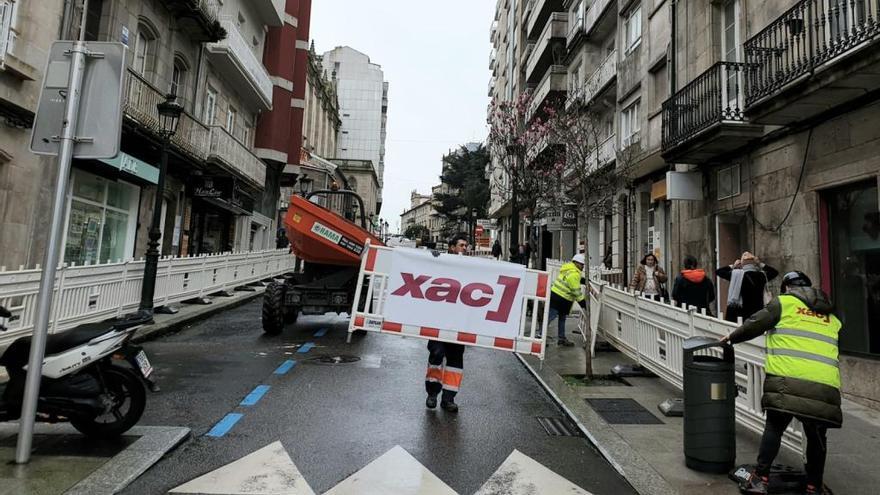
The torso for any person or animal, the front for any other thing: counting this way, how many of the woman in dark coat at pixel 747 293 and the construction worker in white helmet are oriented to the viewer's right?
1

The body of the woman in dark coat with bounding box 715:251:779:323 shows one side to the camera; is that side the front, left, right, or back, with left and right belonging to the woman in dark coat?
front

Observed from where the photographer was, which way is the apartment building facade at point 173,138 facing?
facing the viewer and to the right of the viewer

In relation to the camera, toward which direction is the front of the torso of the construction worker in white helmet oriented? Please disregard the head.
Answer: to the viewer's right

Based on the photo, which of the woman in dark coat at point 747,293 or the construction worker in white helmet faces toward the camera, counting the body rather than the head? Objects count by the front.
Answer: the woman in dark coat

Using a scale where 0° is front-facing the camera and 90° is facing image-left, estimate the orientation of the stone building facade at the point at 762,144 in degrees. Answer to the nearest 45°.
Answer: approximately 45°

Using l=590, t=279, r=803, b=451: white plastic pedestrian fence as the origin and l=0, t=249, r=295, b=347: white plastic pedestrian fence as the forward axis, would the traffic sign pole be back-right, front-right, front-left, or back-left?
front-left

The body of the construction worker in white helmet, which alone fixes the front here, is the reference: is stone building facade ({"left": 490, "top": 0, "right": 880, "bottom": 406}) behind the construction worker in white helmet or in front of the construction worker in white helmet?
in front

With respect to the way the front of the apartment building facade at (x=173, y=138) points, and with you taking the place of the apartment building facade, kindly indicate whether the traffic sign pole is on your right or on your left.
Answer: on your right

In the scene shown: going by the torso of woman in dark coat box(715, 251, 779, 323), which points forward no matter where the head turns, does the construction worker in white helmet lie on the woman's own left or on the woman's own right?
on the woman's own right

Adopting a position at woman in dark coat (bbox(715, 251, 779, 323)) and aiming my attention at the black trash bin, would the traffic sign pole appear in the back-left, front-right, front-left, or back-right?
front-right
